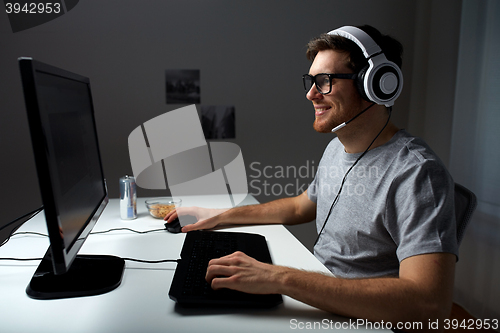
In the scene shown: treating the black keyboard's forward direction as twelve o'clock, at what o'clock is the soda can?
The soda can is roughly at 8 o'clock from the black keyboard.

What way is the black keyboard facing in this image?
to the viewer's right

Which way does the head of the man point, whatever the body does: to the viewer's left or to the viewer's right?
to the viewer's left
